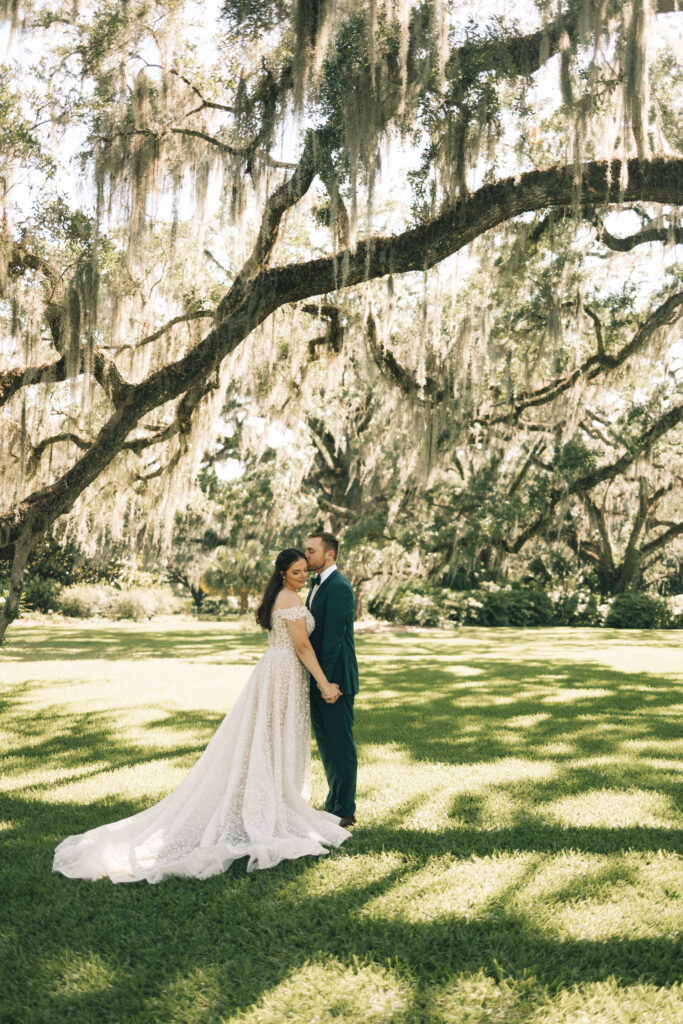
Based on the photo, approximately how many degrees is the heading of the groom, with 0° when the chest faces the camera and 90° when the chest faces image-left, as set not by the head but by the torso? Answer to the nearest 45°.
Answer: approximately 90°

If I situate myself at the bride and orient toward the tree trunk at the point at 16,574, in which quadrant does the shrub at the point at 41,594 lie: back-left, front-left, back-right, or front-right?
front-right

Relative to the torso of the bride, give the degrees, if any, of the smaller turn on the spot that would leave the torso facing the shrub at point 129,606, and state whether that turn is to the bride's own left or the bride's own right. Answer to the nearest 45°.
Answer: approximately 90° to the bride's own left

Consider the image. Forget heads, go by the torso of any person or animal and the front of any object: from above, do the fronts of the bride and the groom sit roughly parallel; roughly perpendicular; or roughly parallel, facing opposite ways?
roughly parallel, facing opposite ways

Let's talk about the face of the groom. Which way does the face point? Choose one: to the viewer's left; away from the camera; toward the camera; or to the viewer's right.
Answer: to the viewer's left

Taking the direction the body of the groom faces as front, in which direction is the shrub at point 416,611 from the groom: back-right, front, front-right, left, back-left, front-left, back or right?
right

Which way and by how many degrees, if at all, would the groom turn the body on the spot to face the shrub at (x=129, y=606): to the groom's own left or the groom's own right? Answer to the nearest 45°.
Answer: approximately 90° to the groom's own right

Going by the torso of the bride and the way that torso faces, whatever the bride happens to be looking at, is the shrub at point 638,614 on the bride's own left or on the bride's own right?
on the bride's own left

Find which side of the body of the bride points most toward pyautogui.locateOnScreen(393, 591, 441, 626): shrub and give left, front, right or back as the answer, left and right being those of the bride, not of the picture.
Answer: left

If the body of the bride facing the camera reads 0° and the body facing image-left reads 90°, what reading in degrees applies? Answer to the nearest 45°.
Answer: approximately 270°

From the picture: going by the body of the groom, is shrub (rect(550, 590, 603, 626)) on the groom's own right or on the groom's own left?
on the groom's own right

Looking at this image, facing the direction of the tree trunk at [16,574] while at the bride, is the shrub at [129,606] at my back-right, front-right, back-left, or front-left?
front-right
